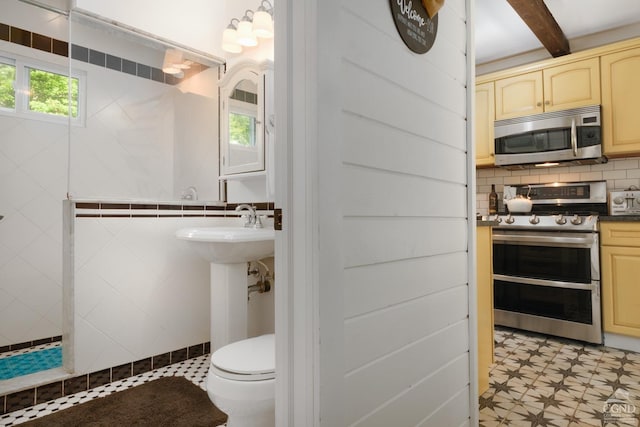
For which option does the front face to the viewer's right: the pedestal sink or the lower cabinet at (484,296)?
the lower cabinet

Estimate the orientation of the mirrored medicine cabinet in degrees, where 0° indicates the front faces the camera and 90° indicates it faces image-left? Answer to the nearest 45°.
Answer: approximately 45°

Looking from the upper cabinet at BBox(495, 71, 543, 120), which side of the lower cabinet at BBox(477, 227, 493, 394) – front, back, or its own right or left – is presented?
left

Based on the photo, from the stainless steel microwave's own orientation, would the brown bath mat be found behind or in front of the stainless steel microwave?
in front

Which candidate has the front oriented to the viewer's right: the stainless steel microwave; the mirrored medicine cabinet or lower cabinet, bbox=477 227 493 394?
the lower cabinet

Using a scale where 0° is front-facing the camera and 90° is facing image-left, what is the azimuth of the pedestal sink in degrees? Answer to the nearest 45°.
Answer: approximately 45°

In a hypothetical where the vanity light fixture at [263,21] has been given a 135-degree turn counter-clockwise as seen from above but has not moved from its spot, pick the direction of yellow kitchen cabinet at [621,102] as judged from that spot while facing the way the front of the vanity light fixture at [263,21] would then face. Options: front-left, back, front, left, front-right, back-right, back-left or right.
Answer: front

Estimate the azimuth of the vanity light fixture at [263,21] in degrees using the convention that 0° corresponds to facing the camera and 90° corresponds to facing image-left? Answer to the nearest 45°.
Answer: approximately 45°

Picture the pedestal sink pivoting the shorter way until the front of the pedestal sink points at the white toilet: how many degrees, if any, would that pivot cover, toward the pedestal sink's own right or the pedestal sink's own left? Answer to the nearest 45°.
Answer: approximately 45° to the pedestal sink's own left

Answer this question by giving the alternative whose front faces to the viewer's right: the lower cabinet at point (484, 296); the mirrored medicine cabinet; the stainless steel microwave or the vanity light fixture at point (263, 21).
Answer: the lower cabinet

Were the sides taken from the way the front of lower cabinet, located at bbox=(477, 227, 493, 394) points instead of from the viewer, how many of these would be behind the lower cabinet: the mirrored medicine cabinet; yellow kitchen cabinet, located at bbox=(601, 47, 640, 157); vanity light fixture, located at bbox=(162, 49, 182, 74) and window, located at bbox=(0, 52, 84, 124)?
3
